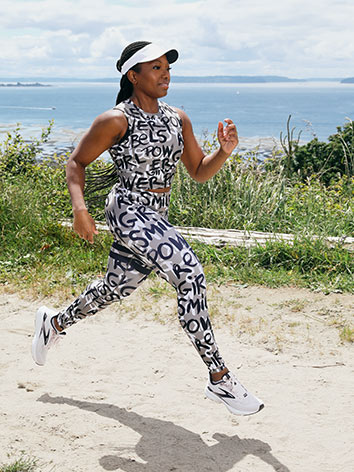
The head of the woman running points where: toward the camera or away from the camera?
toward the camera
